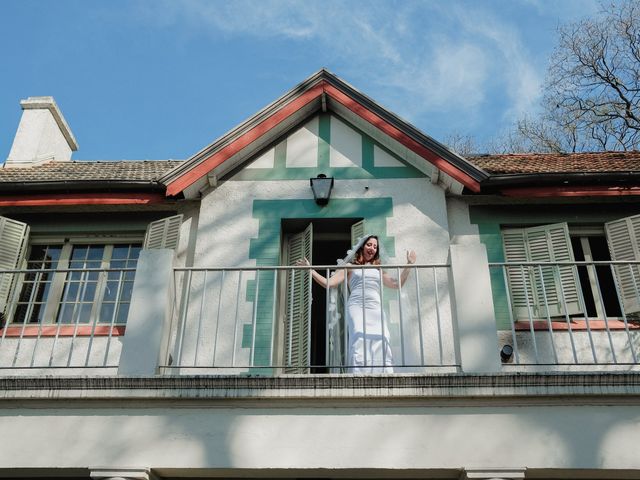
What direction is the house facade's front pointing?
toward the camera

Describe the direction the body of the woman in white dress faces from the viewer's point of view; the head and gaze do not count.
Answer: toward the camera
